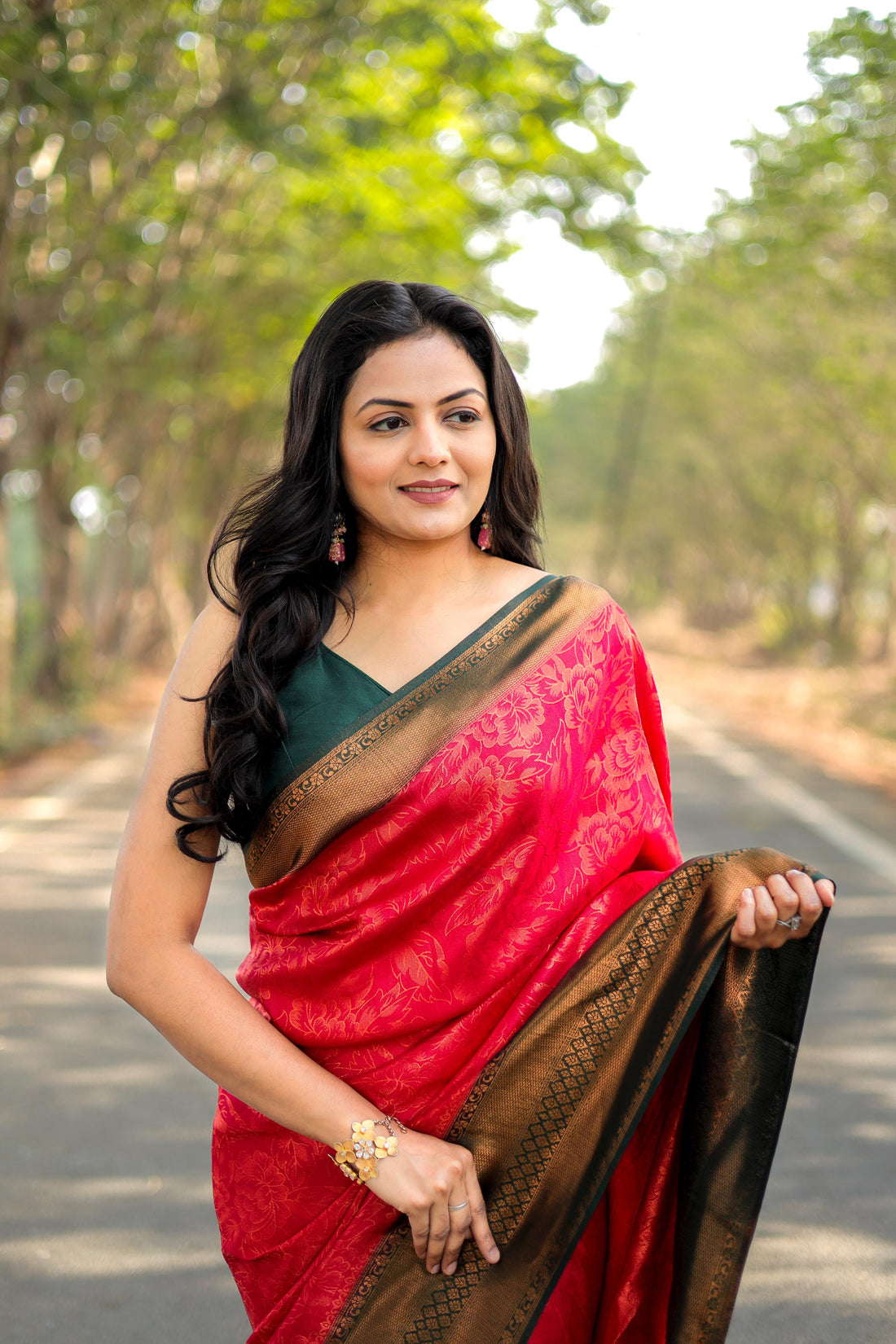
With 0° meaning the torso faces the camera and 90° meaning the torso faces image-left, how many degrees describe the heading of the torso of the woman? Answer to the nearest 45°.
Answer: approximately 0°
